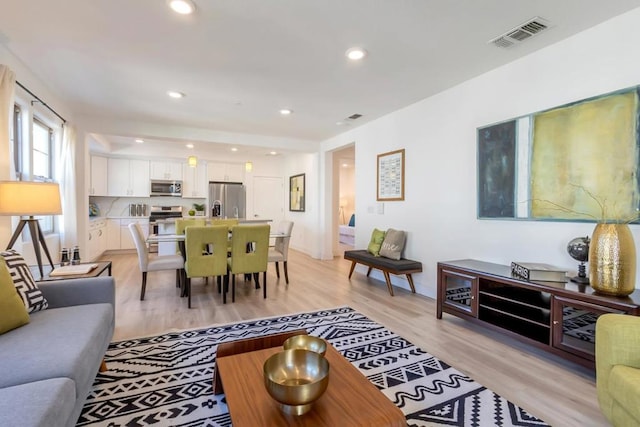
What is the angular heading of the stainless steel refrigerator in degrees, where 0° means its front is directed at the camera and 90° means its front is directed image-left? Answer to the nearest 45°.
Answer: approximately 0°

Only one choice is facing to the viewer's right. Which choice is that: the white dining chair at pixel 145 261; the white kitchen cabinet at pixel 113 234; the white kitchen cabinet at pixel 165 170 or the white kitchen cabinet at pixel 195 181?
the white dining chair

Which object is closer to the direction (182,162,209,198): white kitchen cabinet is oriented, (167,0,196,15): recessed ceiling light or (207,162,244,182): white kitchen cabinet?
the recessed ceiling light

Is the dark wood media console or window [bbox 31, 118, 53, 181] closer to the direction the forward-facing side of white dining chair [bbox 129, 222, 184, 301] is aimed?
the dark wood media console

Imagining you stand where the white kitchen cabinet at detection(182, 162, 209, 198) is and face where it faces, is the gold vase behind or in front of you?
in front

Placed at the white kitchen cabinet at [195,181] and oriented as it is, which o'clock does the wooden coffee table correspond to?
The wooden coffee table is roughly at 12 o'clock from the white kitchen cabinet.

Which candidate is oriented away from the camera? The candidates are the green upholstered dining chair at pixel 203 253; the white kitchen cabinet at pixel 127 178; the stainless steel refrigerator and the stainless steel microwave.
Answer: the green upholstered dining chair

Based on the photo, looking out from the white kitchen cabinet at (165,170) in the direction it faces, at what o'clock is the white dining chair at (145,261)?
The white dining chair is roughly at 12 o'clock from the white kitchen cabinet.

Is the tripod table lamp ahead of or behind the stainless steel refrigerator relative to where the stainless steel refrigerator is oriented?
ahead

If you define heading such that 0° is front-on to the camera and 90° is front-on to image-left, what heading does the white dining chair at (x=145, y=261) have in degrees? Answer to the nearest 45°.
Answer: approximately 270°

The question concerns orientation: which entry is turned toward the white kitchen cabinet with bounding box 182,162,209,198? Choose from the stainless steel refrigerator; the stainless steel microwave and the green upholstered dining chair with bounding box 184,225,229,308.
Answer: the green upholstered dining chair

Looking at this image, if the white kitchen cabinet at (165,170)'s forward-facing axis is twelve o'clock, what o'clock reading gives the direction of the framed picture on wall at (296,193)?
The framed picture on wall is roughly at 10 o'clock from the white kitchen cabinet.

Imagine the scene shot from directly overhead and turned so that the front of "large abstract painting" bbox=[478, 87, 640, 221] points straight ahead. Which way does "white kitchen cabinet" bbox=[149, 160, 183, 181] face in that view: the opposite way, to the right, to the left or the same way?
to the left

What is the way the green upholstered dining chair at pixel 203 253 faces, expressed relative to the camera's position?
facing away from the viewer

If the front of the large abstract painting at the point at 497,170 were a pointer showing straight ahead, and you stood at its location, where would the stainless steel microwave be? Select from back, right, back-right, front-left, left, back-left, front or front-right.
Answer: front-right

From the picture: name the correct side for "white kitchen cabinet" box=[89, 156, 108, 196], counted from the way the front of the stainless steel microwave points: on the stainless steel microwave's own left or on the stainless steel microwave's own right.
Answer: on the stainless steel microwave's own right
